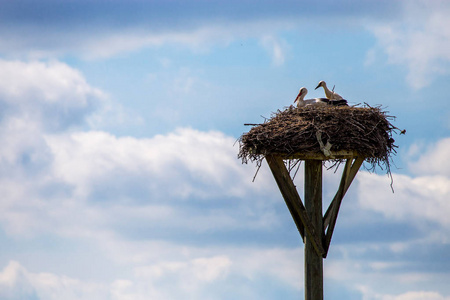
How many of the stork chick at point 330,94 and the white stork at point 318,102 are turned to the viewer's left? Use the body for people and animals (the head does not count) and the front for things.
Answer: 2

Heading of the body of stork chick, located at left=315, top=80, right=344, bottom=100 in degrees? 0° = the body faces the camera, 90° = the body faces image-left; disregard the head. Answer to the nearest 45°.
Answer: approximately 90°

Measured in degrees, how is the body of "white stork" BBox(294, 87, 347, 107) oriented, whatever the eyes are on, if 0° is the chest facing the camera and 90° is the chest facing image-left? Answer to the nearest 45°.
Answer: approximately 90°
